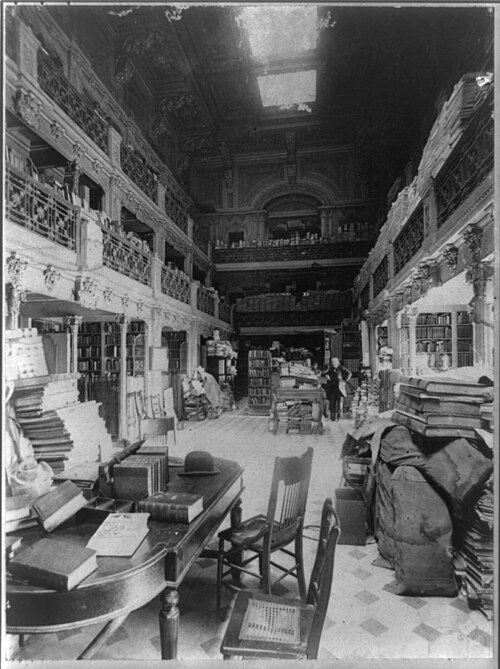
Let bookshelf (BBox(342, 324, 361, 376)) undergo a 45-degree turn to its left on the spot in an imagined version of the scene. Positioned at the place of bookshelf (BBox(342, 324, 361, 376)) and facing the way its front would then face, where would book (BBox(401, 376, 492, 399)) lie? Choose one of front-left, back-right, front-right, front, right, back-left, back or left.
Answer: front

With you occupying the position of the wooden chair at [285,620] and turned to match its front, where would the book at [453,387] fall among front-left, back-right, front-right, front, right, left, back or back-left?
back-right

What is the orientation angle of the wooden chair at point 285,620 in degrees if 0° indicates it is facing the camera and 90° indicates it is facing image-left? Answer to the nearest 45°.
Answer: approximately 90°

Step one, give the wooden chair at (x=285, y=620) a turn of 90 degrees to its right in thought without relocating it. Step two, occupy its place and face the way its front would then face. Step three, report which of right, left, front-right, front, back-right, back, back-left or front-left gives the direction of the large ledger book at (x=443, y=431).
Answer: front-right

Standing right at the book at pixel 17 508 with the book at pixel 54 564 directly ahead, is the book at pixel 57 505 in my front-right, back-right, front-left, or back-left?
front-left

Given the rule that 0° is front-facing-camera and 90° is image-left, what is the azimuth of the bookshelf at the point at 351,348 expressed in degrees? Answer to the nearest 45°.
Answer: approximately 45°

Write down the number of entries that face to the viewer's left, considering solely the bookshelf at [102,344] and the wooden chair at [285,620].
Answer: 1
